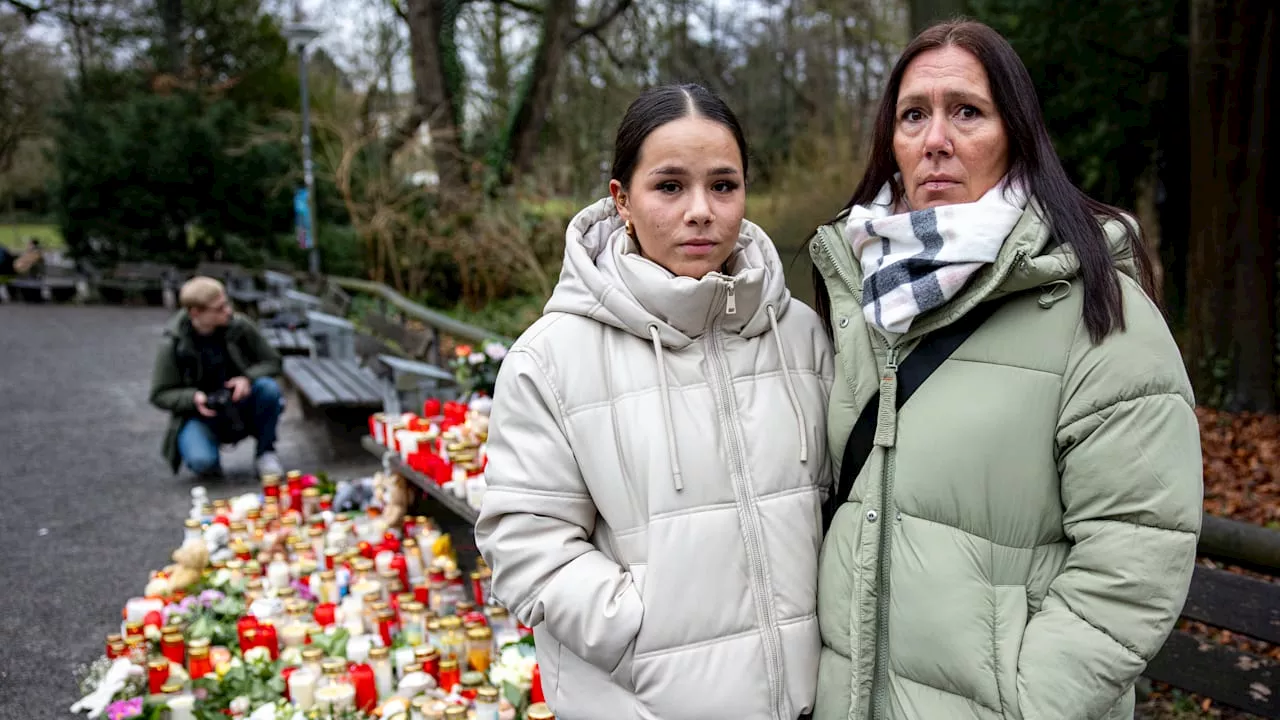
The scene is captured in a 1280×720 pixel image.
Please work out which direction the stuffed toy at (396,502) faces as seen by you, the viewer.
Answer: facing the viewer and to the left of the viewer

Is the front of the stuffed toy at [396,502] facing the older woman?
no

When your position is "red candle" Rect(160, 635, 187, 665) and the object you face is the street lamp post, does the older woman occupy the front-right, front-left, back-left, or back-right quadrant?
back-right

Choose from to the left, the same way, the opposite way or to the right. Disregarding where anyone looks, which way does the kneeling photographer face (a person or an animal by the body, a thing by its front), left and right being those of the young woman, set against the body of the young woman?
the same way

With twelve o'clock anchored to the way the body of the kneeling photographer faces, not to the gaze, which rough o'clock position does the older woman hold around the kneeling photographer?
The older woman is roughly at 1 o'clock from the kneeling photographer.

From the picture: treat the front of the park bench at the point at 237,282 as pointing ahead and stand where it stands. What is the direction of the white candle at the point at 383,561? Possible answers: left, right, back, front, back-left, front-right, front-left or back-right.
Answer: front-left

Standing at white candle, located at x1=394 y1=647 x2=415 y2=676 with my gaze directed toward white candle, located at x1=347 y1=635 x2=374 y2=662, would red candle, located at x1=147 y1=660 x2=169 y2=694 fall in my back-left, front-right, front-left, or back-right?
front-left

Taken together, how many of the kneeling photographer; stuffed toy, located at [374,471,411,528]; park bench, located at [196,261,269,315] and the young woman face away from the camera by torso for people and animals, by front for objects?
0

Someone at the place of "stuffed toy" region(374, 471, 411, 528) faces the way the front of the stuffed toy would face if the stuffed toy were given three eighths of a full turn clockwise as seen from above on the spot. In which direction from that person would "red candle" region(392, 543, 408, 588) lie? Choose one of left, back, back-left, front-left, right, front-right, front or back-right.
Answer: back

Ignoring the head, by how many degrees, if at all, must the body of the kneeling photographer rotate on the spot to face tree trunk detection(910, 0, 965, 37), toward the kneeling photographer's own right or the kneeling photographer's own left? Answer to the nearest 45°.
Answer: approximately 45° to the kneeling photographer's own left

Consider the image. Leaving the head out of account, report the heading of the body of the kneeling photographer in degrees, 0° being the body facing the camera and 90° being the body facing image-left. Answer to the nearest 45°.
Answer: approximately 315°

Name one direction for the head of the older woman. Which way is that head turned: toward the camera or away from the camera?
toward the camera

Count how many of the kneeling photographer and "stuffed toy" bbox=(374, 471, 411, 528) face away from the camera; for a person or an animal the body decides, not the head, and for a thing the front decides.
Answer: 0

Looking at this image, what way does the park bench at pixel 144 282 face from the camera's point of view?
toward the camera
